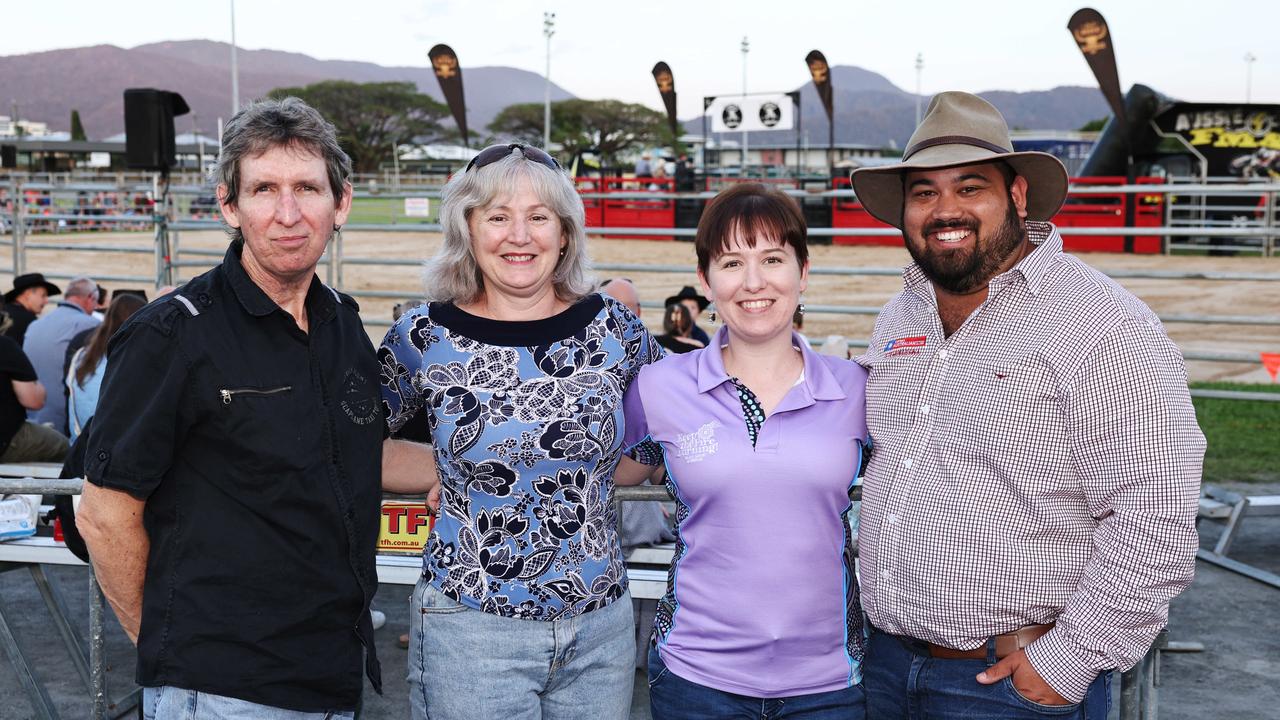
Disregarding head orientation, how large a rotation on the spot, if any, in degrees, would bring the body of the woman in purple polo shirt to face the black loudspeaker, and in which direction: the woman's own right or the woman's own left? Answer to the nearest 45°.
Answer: approximately 135° to the woman's own right

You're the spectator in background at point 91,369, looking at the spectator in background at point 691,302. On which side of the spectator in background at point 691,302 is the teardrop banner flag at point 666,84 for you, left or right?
left

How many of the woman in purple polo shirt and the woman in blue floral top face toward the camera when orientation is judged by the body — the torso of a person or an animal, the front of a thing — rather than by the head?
2

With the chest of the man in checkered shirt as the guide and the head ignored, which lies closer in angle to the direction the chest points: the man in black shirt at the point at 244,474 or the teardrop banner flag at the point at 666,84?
the man in black shirt

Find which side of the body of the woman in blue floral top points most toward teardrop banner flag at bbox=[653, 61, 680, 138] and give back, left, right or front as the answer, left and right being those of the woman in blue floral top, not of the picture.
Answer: back

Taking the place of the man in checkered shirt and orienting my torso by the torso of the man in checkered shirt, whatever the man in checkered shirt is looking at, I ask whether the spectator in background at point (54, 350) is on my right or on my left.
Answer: on my right

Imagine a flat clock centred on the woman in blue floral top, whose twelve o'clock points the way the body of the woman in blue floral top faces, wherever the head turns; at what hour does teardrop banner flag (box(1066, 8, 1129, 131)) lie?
The teardrop banner flag is roughly at 7 o'clock from the woman in blue floral top.

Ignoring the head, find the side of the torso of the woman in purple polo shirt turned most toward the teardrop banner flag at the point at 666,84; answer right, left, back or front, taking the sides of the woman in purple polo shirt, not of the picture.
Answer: back

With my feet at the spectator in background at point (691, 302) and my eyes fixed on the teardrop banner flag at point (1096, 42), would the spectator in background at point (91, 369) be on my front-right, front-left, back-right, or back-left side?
back-left
